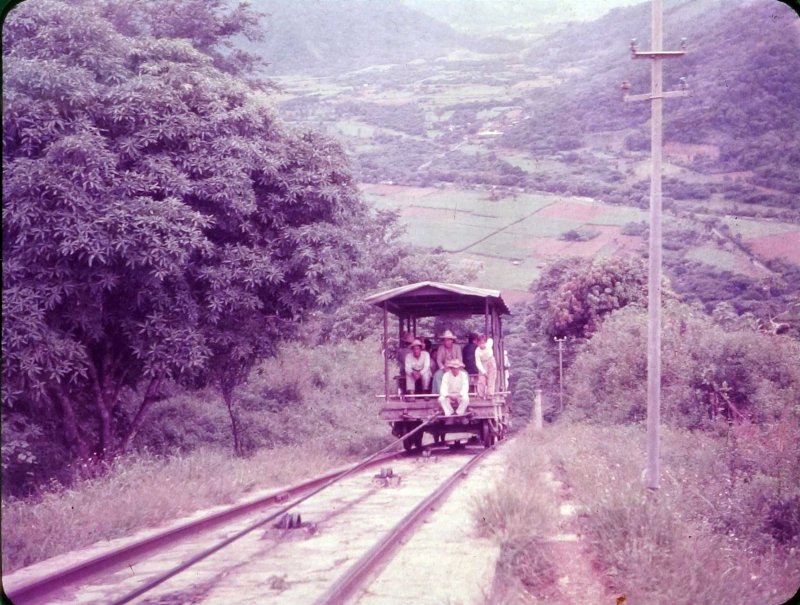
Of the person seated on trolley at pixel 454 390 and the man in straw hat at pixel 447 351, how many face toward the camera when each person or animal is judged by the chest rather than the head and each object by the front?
2

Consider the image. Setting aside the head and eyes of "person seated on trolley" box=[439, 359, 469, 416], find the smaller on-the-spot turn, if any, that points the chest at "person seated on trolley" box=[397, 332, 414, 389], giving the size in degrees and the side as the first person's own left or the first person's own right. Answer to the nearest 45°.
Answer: approximately 135° to the first person's own right

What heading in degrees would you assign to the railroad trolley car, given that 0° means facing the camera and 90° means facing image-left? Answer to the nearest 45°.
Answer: approximately 0°

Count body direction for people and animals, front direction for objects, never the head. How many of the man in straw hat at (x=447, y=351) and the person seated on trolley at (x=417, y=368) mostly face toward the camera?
2

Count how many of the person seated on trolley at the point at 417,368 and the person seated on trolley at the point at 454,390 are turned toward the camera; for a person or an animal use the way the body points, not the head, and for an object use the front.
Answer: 2
